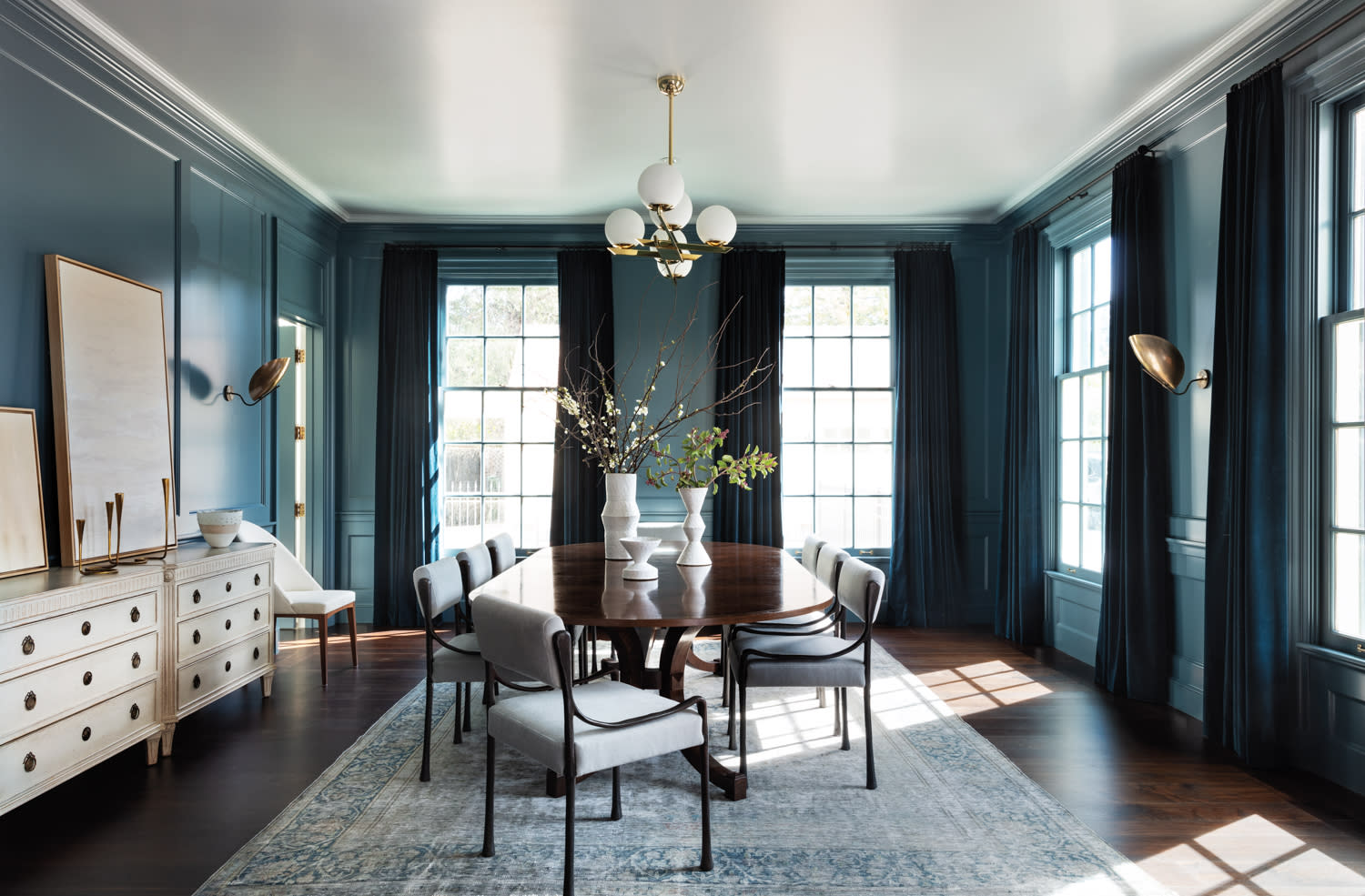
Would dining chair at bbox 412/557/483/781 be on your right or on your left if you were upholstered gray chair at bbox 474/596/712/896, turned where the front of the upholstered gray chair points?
on your left

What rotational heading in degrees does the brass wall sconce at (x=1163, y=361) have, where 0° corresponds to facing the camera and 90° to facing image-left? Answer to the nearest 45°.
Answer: approximately 45°

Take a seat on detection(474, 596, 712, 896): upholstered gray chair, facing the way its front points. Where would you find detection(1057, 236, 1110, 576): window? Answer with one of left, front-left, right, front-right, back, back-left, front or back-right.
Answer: front

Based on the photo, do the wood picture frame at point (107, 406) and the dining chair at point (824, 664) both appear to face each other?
yes

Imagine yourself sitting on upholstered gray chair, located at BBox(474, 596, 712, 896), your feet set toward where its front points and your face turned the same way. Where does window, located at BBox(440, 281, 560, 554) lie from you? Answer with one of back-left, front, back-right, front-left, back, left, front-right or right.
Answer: front-left

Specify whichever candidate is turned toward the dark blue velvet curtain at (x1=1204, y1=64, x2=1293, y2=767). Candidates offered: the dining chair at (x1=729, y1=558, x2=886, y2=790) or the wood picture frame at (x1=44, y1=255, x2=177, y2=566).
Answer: the wood picture frame

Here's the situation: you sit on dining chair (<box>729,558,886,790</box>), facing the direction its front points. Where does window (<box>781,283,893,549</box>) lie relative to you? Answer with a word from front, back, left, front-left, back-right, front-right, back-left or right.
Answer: right

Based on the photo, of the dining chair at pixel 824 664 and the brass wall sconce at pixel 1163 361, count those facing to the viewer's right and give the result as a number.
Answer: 0

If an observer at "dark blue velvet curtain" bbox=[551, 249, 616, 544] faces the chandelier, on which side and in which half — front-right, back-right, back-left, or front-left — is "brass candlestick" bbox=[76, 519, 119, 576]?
front-right

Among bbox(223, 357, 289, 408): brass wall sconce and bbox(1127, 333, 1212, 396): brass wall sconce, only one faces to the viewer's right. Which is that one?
bbox(223, 357, 289, 408): brass wall sconce

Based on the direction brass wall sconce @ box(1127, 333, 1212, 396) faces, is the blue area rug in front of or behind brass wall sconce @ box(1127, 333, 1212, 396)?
in front

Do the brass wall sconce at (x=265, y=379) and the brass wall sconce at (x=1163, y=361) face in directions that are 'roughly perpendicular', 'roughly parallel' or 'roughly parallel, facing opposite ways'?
roughly parallel, facing opposite ways

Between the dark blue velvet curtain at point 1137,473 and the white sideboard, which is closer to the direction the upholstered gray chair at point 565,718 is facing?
the dark blue velvet curtain

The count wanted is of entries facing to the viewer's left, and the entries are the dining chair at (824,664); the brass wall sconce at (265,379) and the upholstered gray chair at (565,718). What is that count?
1

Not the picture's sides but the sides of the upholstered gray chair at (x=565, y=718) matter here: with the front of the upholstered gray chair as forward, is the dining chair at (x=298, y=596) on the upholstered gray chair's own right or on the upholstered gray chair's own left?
on the upholstered gray chair's own left

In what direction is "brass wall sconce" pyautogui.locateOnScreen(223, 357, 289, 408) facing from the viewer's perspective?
to the viewer's right

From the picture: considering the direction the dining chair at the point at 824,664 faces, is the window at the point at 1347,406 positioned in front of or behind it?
behind

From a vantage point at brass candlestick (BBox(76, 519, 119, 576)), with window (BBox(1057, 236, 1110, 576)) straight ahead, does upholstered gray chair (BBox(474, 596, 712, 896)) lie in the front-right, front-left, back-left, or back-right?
front-right

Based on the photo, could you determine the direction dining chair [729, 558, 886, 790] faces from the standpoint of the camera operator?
facing to the left of the viewer

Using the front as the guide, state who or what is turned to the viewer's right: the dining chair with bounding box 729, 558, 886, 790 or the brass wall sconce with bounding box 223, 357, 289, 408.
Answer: the brass wall sconce

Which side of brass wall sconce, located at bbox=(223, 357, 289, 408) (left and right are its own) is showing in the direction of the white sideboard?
right

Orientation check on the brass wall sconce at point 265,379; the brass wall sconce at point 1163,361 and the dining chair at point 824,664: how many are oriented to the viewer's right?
1

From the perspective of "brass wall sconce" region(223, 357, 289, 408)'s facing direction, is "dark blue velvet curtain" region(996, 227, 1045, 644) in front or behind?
in front
